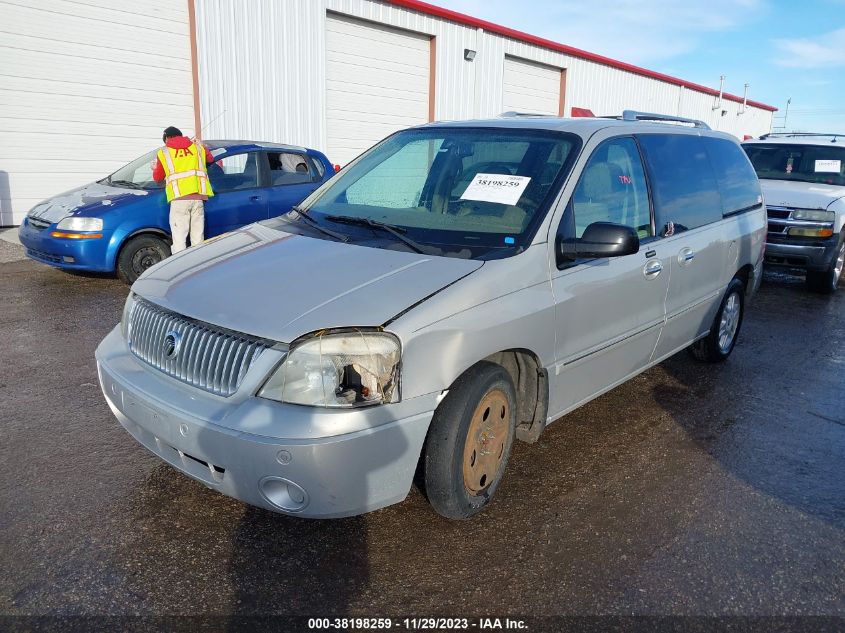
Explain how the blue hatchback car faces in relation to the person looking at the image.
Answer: facing the viewer and to the left of the viewer

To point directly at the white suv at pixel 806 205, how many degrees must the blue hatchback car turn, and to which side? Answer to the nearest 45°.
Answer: approximately 135° to its left

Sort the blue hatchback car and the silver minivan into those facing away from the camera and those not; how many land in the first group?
0

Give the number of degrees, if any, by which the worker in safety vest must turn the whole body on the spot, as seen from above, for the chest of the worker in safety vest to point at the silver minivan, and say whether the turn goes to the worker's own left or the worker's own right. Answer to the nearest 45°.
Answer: approximately 180°

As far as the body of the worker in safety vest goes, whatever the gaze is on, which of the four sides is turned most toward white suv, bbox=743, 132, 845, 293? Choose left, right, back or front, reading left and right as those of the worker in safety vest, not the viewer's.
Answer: right

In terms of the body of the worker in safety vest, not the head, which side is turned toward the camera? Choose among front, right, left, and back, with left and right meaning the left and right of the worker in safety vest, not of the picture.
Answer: back

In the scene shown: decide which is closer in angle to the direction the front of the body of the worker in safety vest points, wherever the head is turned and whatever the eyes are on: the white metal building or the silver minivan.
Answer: the white metal building

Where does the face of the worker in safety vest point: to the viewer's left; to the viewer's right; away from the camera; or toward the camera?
away from the camera
